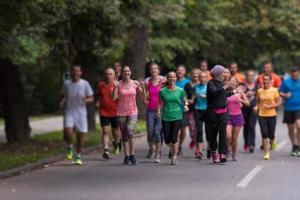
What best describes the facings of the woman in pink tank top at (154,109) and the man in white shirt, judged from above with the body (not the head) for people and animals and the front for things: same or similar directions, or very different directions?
same or similar directions

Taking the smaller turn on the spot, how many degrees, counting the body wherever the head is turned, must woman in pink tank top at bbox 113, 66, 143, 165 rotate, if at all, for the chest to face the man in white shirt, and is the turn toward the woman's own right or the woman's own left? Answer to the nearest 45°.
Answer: approximately 90° to the woman's own right

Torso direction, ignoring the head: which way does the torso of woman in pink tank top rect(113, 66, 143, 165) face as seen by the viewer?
toward the camera

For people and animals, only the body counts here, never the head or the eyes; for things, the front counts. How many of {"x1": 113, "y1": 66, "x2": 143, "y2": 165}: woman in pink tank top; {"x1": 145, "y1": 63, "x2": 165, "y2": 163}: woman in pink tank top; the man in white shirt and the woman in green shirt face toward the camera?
4

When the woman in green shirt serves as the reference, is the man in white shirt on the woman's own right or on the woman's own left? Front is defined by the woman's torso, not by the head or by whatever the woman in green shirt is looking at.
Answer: on the woman's own right

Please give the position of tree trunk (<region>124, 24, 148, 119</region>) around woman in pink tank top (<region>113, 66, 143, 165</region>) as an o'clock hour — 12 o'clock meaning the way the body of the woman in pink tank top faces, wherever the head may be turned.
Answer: The tree trunk is roughly at 6 o'clock from the woman in pink tank top.

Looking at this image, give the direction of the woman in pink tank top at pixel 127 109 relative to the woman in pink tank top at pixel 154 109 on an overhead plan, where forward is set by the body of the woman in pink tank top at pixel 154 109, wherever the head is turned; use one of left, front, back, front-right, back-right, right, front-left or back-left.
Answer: front-right

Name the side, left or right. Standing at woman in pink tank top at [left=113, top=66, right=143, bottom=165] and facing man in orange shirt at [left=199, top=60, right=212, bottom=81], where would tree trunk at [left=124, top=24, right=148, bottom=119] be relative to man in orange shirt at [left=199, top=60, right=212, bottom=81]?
left

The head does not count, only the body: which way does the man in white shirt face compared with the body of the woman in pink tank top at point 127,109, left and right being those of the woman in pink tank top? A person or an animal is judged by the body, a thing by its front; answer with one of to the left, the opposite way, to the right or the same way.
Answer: the same way

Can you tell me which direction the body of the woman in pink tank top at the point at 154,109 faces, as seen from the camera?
toward the camera

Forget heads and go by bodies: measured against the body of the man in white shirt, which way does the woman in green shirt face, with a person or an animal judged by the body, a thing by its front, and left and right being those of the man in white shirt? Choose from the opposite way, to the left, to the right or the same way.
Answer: the same way

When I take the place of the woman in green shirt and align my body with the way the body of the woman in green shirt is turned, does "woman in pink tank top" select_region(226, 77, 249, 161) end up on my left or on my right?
on my left

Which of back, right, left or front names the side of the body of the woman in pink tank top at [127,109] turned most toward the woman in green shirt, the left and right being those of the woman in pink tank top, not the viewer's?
left

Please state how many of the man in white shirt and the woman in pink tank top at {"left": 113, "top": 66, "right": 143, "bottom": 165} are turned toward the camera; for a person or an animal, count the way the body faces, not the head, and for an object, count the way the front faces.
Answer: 2
